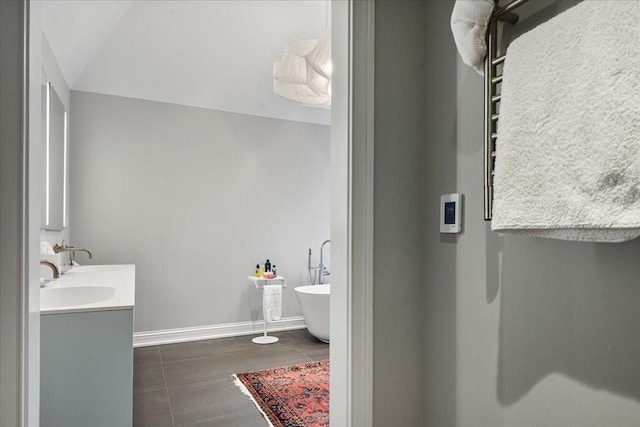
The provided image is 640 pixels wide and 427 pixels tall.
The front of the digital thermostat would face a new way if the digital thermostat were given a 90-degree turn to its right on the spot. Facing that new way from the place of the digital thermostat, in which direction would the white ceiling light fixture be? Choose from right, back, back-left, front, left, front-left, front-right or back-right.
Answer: front

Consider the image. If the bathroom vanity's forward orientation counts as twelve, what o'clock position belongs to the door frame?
The door frame is roughly at 2 o'clock from the bathroom vanity.

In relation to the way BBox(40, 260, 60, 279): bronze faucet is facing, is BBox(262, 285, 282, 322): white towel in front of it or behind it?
in front

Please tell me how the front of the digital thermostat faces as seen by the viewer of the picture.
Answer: facing the viewer and to the left of the viewer

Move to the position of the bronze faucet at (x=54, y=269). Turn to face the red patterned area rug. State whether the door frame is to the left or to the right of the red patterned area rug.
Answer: right

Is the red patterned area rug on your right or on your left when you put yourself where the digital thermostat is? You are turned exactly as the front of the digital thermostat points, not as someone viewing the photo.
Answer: on your right

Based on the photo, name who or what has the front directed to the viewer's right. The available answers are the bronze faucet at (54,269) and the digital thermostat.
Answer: the bronze faucet

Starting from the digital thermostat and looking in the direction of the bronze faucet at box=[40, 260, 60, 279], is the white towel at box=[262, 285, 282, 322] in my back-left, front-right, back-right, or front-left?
front-right

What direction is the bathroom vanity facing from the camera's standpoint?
to the viewer's right

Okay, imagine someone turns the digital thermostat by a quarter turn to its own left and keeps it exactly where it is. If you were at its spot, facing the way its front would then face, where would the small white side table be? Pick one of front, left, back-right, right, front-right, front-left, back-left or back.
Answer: back

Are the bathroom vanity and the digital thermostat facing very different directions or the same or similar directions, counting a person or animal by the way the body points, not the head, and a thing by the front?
very different directions

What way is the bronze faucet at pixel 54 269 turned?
to the viewer's right
